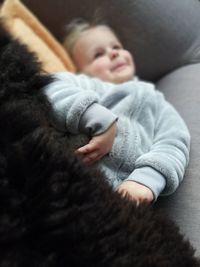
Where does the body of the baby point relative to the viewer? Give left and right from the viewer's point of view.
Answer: facing the viewer
